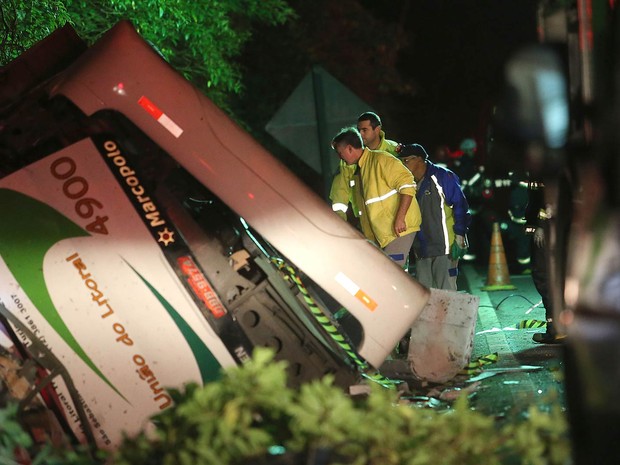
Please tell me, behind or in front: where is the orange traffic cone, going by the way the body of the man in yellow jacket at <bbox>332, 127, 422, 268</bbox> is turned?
behind

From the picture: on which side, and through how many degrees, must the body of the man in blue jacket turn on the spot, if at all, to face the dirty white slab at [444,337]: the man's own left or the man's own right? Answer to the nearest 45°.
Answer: approximately 45° to the man's own left

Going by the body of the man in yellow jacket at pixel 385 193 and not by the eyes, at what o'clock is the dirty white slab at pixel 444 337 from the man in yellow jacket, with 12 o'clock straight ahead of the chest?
The dirty white slab is roughly at 10 o'clock from the man in yellow jacket.

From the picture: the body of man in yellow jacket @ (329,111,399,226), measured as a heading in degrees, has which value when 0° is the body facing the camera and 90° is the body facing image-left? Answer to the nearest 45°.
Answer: approximately 45°

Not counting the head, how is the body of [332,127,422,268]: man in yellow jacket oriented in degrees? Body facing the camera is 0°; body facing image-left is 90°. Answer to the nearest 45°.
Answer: approximately 45°
